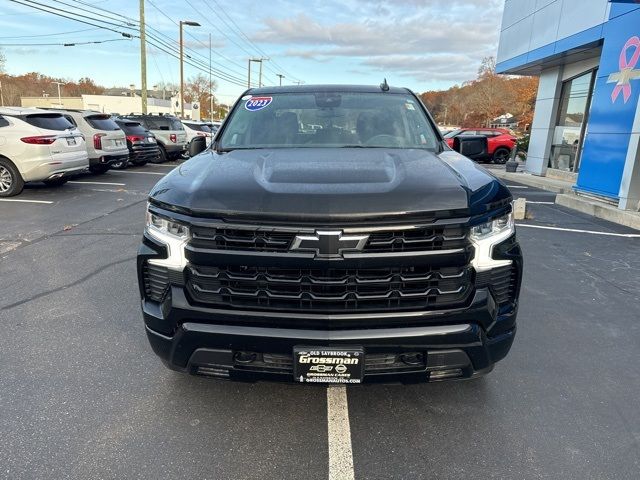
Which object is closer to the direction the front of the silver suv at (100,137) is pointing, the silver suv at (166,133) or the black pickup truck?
the silver suv

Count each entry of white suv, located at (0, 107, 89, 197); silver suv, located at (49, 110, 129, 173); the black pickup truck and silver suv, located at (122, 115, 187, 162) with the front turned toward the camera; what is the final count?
1

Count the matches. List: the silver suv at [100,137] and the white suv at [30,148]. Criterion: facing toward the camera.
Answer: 0

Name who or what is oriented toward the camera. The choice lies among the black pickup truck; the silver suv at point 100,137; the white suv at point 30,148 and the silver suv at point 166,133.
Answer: the black pickup truck

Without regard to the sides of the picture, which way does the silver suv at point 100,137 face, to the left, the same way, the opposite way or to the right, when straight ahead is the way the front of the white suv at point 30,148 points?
the same way

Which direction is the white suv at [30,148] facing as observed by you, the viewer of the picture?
facing away from the viewer and to the left of the viewer

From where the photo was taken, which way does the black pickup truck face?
toward the camera

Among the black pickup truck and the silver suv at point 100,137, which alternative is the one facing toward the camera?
the black pickup truck

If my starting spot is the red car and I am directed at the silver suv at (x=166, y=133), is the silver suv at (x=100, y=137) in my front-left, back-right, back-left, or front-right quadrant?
front-left

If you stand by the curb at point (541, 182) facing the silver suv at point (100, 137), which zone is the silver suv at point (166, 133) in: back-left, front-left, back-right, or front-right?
front-right

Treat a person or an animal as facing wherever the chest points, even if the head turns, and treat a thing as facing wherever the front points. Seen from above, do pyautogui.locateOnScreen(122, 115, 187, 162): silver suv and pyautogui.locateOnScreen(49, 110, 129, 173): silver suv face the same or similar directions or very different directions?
same or similar directions

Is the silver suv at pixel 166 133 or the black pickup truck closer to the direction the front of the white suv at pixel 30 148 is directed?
the silver suv

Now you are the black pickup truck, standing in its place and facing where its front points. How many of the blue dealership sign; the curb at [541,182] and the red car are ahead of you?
0

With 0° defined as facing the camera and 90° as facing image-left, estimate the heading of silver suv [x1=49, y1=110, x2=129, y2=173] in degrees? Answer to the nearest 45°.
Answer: approximately 135°
